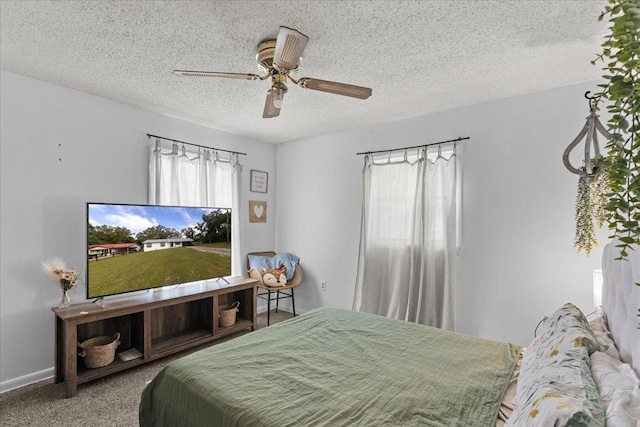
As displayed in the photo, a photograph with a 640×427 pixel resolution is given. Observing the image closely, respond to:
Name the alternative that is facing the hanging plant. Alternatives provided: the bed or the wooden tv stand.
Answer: the wooden tv stand

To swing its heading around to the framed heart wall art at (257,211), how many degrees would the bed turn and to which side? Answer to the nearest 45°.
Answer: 0° — it already faces it

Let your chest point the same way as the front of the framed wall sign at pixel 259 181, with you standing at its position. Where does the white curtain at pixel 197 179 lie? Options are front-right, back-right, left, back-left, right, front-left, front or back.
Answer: right

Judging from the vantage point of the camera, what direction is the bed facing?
facing away from the viewer and to the left of the viewer

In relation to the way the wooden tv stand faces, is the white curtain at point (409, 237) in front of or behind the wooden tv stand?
in front

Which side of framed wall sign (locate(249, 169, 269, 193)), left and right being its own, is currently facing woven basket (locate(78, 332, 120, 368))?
right

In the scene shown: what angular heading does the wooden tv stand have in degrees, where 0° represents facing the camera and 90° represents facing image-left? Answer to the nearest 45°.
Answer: approximately 315°

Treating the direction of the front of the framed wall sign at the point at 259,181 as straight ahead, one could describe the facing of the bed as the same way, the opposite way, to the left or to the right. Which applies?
the opposite way

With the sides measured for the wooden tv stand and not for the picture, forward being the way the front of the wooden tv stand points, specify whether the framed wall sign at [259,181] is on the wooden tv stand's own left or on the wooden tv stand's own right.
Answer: on the wooden tv stand's own left

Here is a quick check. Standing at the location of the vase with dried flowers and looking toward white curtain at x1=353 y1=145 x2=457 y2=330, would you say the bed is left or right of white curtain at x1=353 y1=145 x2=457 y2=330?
right

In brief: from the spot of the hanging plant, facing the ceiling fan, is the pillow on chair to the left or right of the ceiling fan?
right

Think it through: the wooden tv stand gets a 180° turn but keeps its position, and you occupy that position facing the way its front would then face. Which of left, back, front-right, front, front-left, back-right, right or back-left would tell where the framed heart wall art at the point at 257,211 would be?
right
